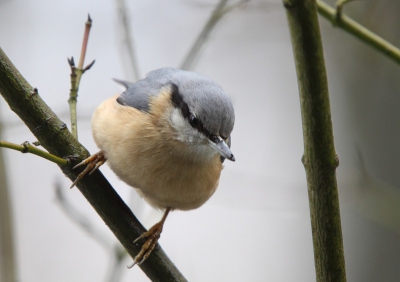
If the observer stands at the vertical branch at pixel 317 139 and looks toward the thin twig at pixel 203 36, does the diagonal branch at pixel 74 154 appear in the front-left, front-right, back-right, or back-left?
front-left

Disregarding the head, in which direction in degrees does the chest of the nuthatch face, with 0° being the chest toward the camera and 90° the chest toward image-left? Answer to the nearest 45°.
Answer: approximately 315°

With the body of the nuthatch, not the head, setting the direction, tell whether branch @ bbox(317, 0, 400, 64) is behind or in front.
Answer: in front
